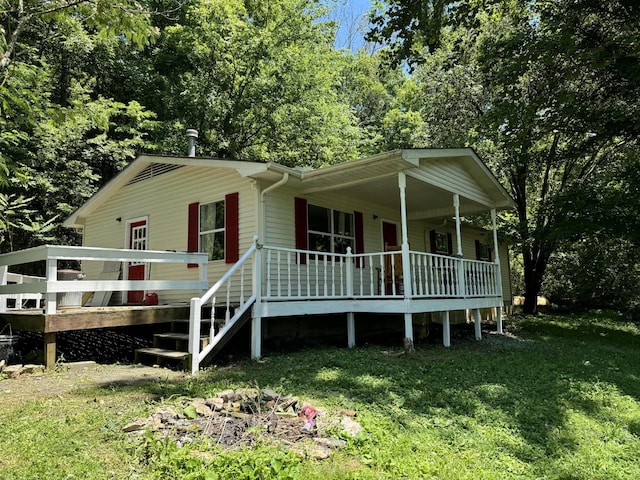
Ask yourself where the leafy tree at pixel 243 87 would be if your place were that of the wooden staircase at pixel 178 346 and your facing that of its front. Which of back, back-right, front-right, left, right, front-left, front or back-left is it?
back-right

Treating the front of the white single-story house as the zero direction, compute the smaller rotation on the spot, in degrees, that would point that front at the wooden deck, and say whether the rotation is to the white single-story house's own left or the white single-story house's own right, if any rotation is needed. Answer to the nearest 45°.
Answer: approximately 90° to the white single-story house's own right

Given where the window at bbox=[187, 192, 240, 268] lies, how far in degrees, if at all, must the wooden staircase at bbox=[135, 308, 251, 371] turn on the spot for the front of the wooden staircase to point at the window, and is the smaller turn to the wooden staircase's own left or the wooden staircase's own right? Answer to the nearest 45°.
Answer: approximately 135° to the wooden staircase's own right

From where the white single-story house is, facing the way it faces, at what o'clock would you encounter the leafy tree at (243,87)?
The leafy tree is roughly at 7 o'clock from the white single-story house.

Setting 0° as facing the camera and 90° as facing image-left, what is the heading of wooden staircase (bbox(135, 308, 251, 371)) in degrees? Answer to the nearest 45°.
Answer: approximately 45°

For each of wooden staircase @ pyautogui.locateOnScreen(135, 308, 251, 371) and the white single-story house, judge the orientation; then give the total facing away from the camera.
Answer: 0

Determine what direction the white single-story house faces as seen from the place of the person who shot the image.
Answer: facing the viewer and to the right of the viewer

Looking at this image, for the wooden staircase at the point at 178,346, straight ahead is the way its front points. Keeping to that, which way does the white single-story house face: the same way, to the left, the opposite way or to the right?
to the left
